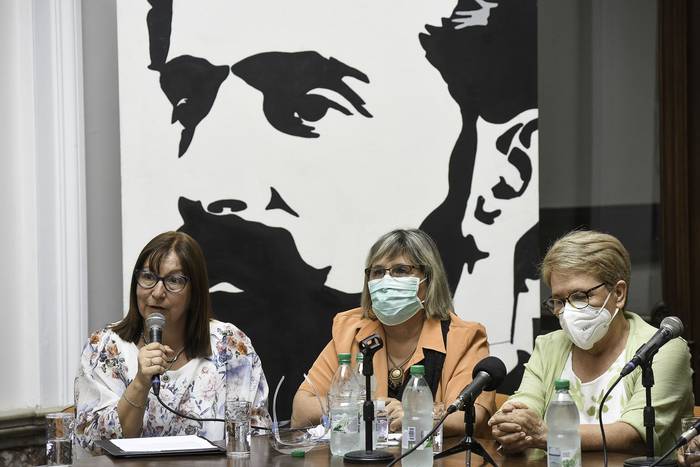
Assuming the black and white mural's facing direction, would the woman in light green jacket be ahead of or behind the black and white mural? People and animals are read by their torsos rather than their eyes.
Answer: ahead

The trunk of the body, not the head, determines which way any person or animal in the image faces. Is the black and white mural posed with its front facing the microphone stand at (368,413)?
yes

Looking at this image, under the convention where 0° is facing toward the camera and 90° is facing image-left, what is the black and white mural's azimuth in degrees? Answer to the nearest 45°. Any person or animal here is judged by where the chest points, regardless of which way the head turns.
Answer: approximately 0°

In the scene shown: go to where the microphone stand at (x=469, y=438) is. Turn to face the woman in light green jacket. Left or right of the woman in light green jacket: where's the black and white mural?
left

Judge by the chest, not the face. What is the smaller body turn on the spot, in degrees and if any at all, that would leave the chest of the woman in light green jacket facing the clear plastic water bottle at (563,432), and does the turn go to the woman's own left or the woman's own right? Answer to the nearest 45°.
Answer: approximately 45° to the woman's own left

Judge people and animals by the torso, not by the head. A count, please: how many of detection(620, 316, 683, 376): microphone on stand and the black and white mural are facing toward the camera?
1

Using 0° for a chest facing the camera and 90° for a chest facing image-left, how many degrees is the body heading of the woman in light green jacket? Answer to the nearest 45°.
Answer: approximately 45°
